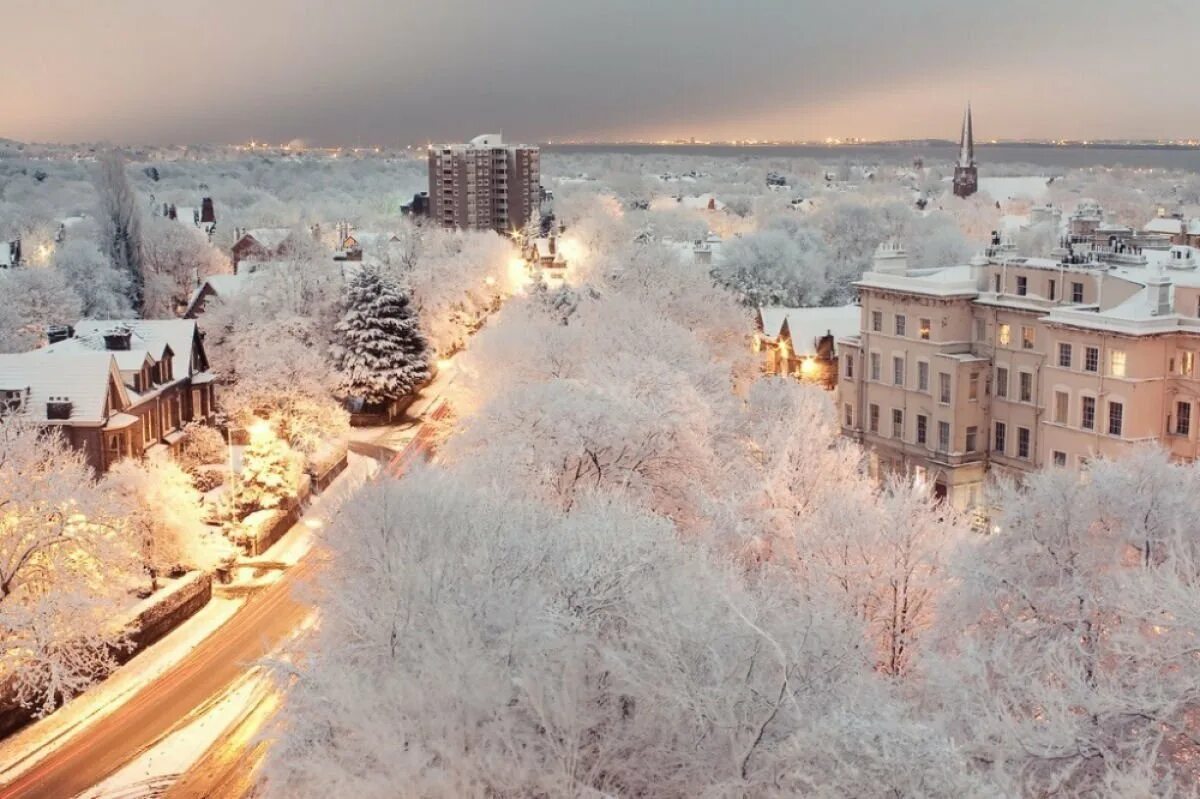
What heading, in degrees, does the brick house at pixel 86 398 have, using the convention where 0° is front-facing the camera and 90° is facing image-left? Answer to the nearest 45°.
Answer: approximately 315°

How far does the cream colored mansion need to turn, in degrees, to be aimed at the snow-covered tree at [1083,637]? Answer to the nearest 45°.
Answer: approximately 45° to its left

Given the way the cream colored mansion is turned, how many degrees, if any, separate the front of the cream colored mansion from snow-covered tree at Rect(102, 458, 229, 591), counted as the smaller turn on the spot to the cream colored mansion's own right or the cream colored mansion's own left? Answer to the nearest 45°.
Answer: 0° — it already faces it

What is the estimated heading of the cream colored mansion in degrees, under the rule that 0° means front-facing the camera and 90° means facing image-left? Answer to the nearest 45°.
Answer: approximately 45°

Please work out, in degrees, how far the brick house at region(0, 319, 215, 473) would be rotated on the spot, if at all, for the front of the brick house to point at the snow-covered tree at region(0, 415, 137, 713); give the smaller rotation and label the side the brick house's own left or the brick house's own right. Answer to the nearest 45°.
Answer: approximately 45° to the brick house's own right

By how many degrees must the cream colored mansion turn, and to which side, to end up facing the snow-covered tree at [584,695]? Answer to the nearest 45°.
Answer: approximately 45° to its left
